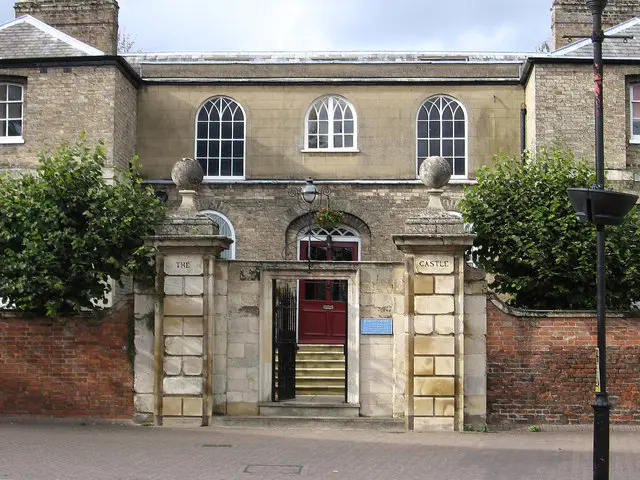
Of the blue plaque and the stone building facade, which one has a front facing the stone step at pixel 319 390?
the stone building facade

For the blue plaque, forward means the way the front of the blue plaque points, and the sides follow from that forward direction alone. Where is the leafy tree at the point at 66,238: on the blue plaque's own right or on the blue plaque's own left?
on the blue plaque's own right

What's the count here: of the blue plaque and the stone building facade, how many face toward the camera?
2

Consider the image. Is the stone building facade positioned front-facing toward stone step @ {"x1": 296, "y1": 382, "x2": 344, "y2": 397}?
yes

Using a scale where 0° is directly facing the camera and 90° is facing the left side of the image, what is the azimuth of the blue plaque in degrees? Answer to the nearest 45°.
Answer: approximately 0°

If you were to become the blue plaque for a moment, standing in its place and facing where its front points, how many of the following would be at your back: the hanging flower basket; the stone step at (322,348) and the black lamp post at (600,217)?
2

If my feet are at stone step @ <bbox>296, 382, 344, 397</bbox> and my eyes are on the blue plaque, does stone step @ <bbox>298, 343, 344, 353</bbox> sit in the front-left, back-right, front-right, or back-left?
back-left

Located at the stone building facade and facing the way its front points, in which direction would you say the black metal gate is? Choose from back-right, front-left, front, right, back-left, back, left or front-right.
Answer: front

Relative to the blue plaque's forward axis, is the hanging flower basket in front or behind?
behind

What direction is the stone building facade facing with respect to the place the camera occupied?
facing the viewer
